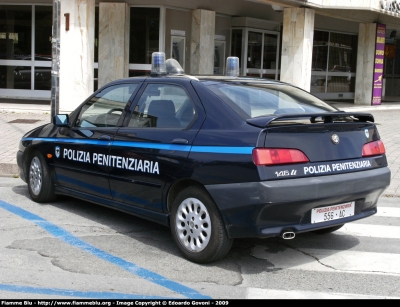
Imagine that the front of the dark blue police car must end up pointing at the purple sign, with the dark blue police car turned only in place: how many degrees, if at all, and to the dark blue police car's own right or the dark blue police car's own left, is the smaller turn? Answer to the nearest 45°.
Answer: approximately 45° to the dark blue police car's own right

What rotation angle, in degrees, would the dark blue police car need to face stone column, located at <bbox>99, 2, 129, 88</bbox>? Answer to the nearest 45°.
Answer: approximately 45° to its right

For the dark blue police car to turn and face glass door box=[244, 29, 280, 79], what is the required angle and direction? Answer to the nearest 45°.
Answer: approximately 45° to its right

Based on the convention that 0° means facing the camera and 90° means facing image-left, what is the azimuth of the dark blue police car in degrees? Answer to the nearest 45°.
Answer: approximately 135°

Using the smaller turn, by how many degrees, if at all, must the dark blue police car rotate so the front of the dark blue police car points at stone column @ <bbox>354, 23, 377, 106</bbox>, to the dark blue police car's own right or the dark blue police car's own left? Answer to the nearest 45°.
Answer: approximately 45° to the dark blue police car's own right

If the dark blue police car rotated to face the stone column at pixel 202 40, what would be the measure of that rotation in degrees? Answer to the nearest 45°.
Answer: approximately 45° to its right

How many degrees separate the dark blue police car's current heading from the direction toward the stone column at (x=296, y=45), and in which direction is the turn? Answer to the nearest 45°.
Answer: approximately 45° to its right

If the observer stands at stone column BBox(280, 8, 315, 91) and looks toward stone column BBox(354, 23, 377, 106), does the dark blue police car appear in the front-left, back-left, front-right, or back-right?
back-right
